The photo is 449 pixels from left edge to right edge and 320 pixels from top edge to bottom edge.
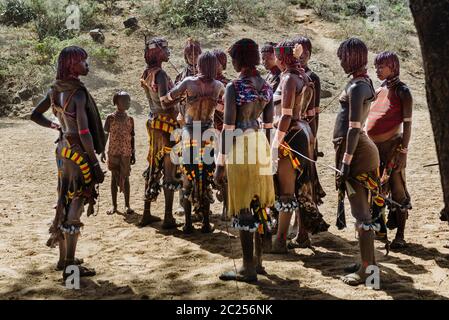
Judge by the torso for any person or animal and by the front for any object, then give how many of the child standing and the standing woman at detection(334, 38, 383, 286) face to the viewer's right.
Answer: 0

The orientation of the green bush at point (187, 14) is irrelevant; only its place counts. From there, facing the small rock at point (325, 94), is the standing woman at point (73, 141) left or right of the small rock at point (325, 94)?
right

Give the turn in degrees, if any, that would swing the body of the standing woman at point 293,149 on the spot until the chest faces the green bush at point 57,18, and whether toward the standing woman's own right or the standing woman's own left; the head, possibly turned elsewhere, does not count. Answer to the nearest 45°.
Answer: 0° — they already face it

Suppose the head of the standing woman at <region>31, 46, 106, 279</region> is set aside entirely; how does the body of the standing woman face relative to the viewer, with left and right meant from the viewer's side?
facing away from the viewer and to the right of the viewer

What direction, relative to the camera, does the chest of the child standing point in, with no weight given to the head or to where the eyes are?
toward the camera

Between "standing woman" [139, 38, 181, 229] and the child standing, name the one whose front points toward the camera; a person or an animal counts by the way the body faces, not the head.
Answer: the child standing

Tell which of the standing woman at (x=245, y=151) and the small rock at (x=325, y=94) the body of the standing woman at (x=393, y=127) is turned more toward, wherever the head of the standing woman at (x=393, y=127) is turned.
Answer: the standing woman

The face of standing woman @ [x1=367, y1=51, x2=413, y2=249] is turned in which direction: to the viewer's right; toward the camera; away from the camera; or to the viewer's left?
to the viewer's left

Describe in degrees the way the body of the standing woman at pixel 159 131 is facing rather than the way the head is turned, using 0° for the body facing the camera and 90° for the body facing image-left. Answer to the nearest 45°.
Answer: approximately 270°

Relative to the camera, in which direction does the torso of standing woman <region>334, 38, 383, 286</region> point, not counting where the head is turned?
to the viewer's left

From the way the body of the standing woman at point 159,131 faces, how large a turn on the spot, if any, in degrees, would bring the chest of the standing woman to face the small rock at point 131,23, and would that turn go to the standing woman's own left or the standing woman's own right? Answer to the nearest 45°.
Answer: approximately 90° to the standing woman's own left

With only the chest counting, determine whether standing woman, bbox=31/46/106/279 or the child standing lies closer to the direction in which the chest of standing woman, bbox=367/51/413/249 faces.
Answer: the standing woman

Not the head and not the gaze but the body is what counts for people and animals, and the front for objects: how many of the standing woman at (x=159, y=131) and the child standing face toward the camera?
1

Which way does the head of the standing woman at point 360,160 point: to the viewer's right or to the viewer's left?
to the viewer's left

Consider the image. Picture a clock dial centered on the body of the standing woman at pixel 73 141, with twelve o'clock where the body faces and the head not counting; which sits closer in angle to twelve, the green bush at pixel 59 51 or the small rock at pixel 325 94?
the small rock

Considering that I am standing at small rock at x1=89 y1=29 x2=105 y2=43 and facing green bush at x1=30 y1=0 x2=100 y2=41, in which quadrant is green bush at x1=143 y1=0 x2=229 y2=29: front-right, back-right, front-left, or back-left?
back-right

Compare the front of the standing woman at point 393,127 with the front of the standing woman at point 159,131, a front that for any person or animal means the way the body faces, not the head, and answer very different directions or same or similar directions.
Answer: very different directions

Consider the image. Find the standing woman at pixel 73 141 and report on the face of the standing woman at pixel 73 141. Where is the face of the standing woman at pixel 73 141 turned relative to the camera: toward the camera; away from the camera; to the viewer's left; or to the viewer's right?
to the viewer's right
